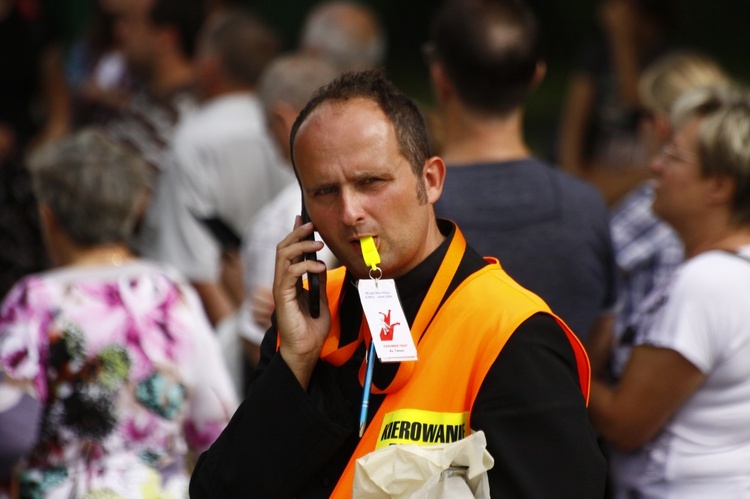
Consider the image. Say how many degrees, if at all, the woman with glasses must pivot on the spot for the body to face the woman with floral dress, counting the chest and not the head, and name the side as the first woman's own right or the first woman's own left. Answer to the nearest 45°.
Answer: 0° — they already face them

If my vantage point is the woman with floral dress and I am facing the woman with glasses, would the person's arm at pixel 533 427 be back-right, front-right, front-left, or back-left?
front-right

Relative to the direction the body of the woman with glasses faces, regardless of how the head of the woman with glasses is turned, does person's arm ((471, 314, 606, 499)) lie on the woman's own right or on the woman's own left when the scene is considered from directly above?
on the woman's own left

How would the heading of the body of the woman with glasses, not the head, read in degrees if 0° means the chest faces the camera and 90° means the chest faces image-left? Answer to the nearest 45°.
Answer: approximately 90°

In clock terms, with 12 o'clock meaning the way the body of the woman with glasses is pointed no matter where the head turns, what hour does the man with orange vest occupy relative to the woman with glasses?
The man with orange vest is roughly at 10 o'clock from the woman with glasses.

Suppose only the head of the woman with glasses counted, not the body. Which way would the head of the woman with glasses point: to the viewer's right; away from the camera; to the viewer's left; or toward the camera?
to the viewer's left

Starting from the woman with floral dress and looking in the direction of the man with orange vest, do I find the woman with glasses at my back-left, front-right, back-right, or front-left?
front-left

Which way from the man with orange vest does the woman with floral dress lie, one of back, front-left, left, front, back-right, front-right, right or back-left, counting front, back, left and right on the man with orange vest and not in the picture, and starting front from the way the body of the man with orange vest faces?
right

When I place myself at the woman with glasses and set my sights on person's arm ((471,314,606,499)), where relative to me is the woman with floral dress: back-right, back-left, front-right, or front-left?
front-right

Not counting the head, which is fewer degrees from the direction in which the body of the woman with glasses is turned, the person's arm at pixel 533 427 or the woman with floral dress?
the woman with floral dress

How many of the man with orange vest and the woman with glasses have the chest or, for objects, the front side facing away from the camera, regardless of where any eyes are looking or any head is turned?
0

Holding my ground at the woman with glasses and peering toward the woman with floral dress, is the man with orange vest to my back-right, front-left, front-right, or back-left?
front-left

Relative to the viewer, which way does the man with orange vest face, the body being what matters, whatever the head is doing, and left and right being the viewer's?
facing the viewer and to the left of the viewer

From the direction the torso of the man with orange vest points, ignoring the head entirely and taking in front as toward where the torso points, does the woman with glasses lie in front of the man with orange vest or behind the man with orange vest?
behind
